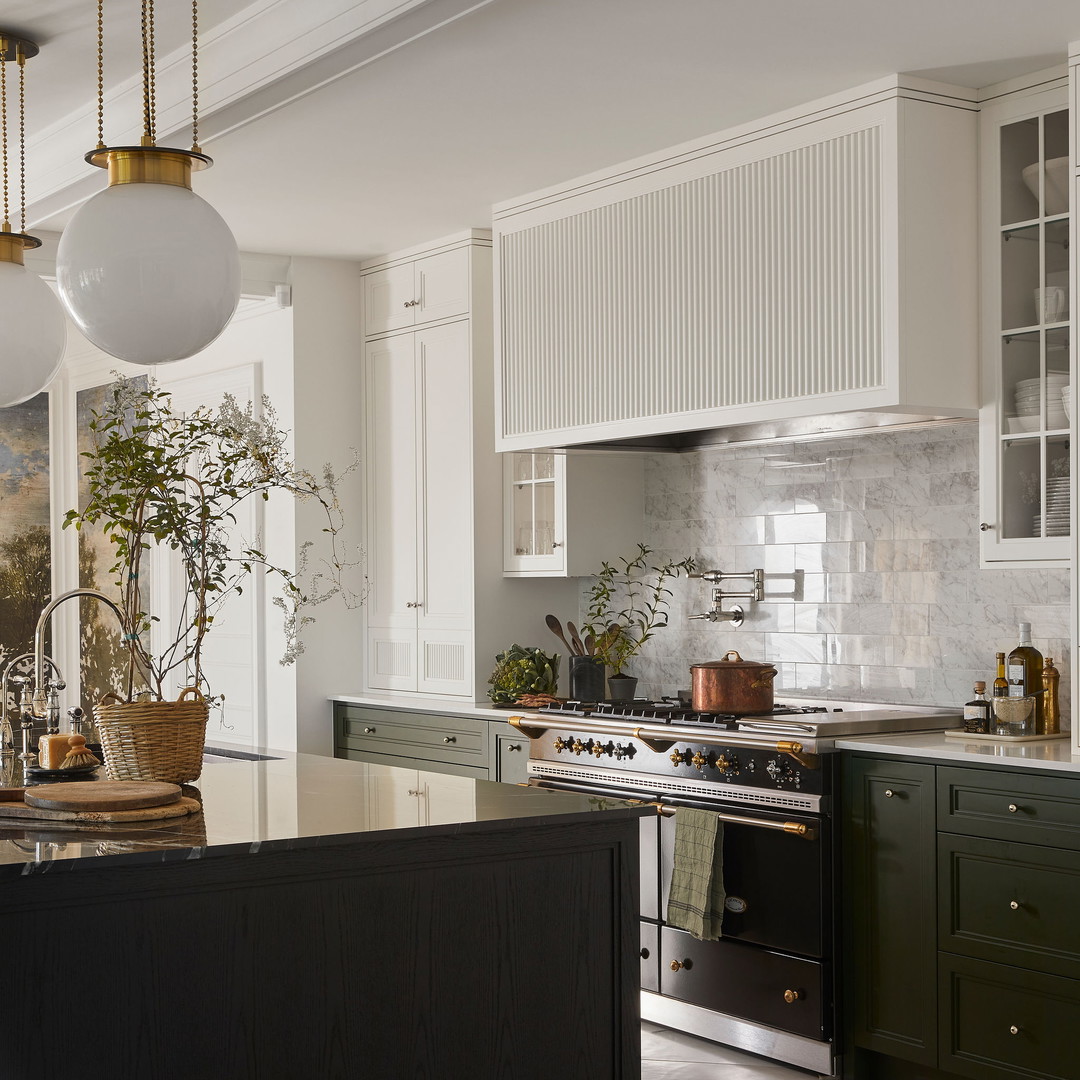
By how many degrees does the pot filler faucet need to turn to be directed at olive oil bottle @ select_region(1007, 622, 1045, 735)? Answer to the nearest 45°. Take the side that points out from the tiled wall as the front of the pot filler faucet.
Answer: approximately 90° to its left

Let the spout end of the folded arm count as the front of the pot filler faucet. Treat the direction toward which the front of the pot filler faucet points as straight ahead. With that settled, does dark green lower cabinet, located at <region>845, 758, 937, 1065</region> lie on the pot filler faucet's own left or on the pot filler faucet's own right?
on the pot filler faucet's own left

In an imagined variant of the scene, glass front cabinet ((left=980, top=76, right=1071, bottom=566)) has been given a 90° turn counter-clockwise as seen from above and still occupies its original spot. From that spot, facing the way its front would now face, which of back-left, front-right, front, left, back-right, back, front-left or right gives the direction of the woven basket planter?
right

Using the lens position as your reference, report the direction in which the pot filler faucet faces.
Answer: facing the viewer and to the left of the viewer

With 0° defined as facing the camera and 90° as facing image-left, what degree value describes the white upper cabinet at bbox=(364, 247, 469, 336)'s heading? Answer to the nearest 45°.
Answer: approximately 45°

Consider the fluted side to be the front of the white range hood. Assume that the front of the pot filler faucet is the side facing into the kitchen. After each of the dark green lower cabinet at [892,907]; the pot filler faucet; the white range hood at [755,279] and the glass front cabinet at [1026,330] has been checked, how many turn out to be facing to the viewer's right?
0

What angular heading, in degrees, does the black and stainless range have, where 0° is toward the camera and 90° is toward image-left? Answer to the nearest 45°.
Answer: approximately 45°

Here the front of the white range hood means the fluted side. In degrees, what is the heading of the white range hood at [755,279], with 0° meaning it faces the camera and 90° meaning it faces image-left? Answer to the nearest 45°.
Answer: approximately 45°

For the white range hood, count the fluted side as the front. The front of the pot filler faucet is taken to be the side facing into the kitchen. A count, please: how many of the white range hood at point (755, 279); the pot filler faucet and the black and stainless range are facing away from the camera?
0

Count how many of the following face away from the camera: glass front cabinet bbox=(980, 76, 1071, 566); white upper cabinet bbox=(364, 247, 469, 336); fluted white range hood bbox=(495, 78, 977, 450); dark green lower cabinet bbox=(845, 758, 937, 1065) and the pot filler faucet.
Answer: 0

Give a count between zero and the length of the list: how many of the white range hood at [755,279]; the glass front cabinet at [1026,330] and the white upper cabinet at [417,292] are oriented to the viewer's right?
0
